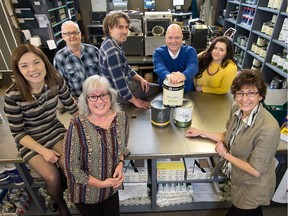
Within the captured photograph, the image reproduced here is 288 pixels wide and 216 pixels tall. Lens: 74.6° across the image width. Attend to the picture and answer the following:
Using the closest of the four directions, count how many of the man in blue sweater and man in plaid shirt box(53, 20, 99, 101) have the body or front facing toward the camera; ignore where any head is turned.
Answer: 2

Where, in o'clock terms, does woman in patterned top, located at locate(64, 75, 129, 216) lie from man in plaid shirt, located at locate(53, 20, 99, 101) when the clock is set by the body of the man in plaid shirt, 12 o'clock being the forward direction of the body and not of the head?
The woman in patterned top is roughly at 12 o'clock from the man in plaid shirt.

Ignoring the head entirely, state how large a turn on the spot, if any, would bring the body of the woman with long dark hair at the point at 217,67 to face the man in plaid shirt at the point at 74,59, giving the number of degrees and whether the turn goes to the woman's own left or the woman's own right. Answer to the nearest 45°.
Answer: approximately 45° to the woman's own right

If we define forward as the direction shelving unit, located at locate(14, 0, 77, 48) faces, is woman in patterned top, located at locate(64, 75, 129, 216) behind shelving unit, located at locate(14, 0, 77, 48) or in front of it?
in front

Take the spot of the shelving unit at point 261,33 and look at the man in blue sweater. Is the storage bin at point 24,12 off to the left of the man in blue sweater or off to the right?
right
